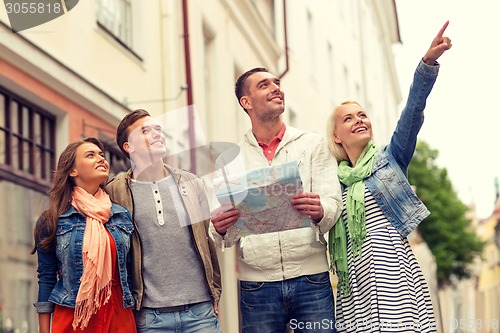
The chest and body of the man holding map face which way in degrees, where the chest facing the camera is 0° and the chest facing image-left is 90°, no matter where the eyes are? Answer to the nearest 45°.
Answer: approximately 0°

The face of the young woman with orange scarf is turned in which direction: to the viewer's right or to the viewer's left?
to the viewer's right

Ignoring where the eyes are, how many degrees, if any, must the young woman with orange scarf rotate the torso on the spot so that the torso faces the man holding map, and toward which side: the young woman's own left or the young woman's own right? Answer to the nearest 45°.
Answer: approximately 45° to the young woman's own left

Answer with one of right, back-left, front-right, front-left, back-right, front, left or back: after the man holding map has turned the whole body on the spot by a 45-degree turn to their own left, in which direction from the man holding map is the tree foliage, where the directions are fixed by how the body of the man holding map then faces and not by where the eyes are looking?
back-left

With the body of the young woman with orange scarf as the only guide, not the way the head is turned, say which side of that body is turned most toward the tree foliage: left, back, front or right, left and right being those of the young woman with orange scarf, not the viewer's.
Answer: left

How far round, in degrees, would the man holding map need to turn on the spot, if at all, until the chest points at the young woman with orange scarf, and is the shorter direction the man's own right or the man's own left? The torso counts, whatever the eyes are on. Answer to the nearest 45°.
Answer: approximately 90° to the man's own right

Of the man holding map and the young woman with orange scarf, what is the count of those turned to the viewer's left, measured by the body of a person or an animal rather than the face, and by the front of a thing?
0
